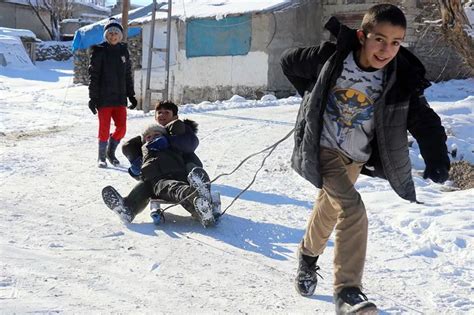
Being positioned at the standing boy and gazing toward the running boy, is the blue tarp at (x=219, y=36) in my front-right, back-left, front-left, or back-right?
back-left

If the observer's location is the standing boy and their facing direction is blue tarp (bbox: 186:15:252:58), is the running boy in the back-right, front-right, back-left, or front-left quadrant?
back-right

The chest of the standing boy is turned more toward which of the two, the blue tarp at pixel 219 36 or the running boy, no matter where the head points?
the running boy

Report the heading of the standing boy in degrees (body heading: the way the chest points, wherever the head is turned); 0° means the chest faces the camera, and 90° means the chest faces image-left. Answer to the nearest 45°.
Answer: approximately 0°

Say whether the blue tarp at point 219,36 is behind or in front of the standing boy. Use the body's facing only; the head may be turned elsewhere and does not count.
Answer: behind

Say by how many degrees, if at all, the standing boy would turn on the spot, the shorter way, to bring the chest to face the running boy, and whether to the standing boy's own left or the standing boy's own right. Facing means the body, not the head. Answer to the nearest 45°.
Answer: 0° — they already face them
